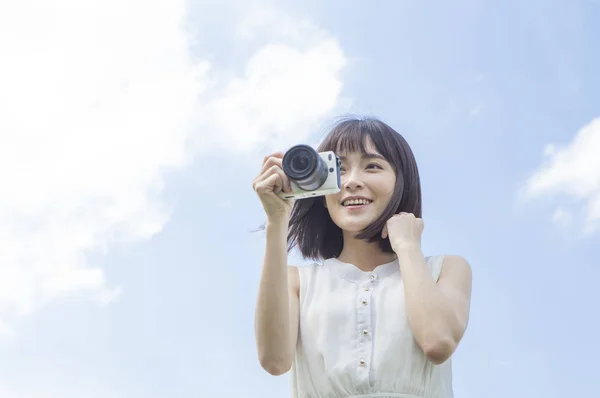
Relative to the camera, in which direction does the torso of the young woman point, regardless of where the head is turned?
toward the camera
